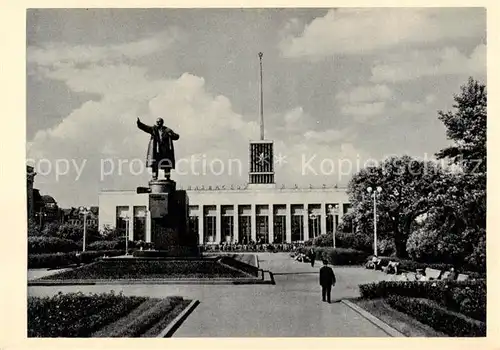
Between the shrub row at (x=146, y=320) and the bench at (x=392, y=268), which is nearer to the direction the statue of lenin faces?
the shrub row

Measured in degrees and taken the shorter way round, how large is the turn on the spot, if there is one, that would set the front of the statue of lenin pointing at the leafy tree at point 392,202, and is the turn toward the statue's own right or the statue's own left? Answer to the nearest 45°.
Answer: approximately 135° to the statue's own left

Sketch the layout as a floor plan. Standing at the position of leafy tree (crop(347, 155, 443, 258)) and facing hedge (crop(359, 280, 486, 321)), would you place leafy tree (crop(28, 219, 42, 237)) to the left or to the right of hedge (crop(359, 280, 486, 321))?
right

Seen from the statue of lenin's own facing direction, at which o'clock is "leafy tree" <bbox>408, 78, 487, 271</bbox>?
The leafy tree is roughly at 10 o'clock from the statue of lenin.

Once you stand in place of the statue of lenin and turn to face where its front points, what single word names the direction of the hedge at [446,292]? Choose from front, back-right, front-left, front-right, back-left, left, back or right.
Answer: front-left

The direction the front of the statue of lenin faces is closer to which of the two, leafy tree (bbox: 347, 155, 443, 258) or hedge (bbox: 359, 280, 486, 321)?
the hedge

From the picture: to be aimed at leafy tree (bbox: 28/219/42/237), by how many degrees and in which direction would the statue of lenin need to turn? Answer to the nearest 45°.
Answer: approximately 135° to its right

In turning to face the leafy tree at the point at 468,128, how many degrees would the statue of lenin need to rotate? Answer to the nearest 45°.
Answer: approximately 45° to its left

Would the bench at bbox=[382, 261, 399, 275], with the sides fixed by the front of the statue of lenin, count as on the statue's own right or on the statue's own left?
on the statue's own left

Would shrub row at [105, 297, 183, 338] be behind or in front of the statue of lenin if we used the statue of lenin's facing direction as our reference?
in front
